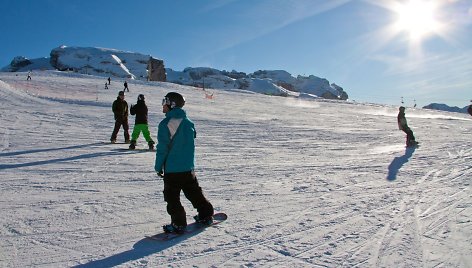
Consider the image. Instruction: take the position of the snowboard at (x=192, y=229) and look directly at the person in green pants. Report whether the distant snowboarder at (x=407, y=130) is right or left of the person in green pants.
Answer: right

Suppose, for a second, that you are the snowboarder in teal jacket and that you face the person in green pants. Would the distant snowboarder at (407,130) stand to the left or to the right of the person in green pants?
right

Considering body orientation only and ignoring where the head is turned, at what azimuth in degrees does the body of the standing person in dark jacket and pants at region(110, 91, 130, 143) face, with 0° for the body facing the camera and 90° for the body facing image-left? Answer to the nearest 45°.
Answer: approximately 0°

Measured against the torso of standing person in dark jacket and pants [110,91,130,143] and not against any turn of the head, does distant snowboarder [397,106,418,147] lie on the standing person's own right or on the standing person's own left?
on the standing person's own left

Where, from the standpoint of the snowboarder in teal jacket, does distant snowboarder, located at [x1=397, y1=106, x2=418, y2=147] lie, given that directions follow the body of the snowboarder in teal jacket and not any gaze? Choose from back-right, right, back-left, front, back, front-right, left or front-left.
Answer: right

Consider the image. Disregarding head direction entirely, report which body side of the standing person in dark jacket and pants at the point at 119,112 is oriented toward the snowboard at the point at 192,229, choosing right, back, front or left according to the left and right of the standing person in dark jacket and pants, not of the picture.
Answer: front

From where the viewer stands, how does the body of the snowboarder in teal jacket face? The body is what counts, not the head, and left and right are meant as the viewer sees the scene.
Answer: facing away from the viewer and to the left of the viewer

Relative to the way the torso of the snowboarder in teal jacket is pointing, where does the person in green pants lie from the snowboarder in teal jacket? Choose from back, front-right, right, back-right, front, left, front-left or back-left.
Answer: front-right

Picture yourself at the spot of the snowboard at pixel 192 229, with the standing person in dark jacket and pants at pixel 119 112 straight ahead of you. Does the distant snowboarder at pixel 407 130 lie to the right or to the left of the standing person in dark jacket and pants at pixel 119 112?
right

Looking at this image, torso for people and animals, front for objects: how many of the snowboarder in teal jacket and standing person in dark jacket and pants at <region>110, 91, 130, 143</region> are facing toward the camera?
1

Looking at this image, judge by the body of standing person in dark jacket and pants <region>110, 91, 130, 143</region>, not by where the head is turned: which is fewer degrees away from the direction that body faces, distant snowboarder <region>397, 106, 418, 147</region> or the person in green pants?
the person in green pants
